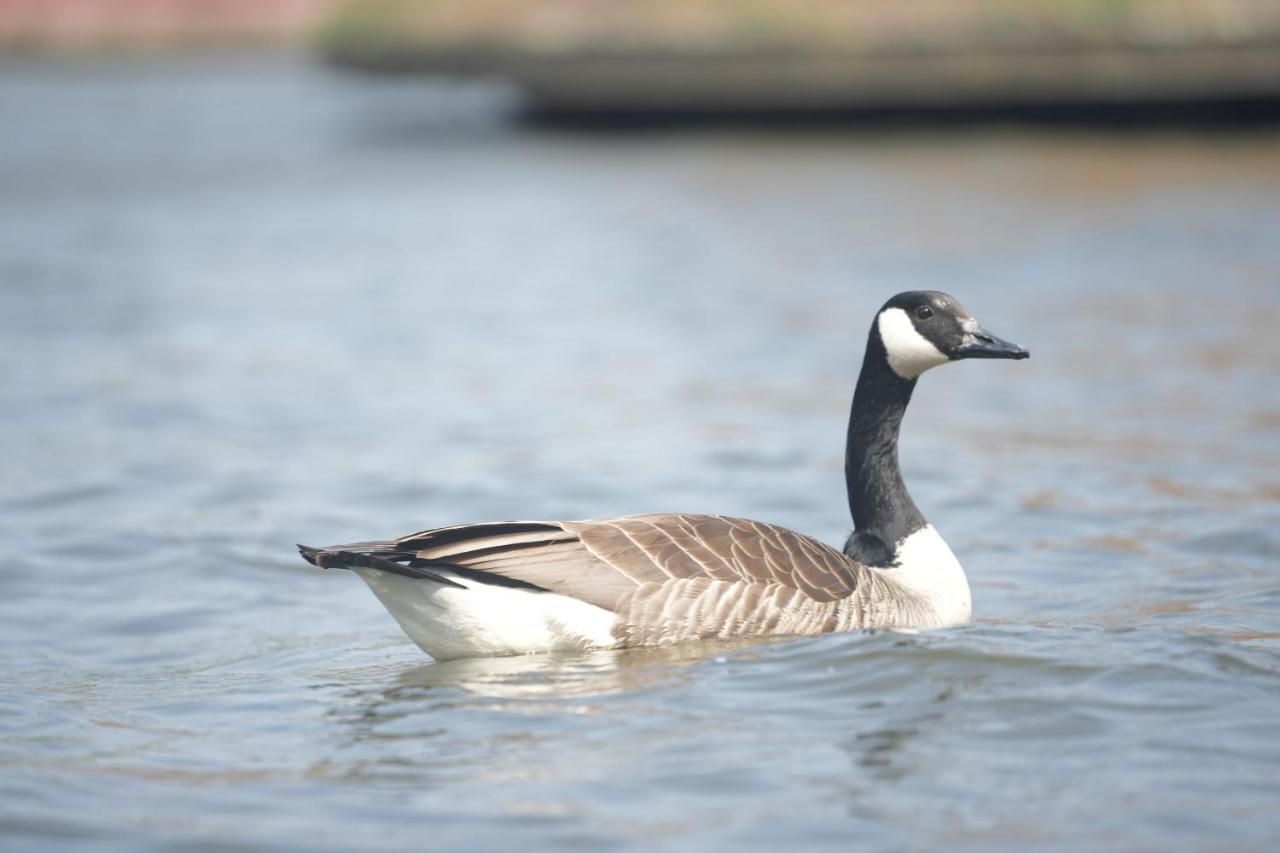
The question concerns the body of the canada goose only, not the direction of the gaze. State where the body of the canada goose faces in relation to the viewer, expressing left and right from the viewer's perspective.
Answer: facing to the right of the viewer
